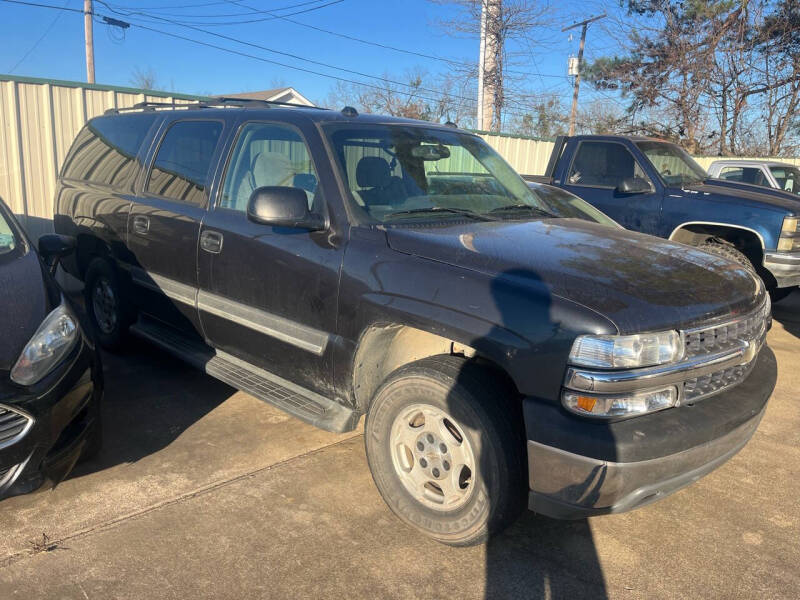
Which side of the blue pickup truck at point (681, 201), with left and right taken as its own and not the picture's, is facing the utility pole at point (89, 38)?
back

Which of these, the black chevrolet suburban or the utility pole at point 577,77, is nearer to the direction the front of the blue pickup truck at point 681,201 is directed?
the black chevrolet suburban

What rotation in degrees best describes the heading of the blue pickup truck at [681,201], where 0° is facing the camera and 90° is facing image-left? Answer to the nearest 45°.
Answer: approximately 315°

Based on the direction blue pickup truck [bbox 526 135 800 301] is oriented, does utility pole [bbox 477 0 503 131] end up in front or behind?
behind

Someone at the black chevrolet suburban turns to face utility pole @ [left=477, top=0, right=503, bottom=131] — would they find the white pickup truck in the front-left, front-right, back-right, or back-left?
front-right

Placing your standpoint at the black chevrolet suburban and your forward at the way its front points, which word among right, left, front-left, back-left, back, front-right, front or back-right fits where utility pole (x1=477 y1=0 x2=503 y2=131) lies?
back-left

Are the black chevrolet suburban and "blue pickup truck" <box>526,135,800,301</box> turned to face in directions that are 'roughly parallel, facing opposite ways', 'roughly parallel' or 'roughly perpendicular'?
roughly parallel

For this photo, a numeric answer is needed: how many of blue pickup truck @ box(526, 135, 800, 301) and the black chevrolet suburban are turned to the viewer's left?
0

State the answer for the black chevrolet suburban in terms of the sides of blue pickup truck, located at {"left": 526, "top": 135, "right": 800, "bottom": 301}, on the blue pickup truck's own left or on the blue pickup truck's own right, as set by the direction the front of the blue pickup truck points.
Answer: on the blue pickup truck's own right

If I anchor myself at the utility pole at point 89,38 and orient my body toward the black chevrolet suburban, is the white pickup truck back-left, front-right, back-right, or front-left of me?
front-left

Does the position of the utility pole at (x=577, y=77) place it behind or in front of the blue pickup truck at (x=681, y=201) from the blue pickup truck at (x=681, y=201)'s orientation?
behind

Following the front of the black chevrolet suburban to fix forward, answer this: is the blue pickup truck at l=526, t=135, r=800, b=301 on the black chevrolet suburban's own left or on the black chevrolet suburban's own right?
on the black chevrolet suburban's own left
